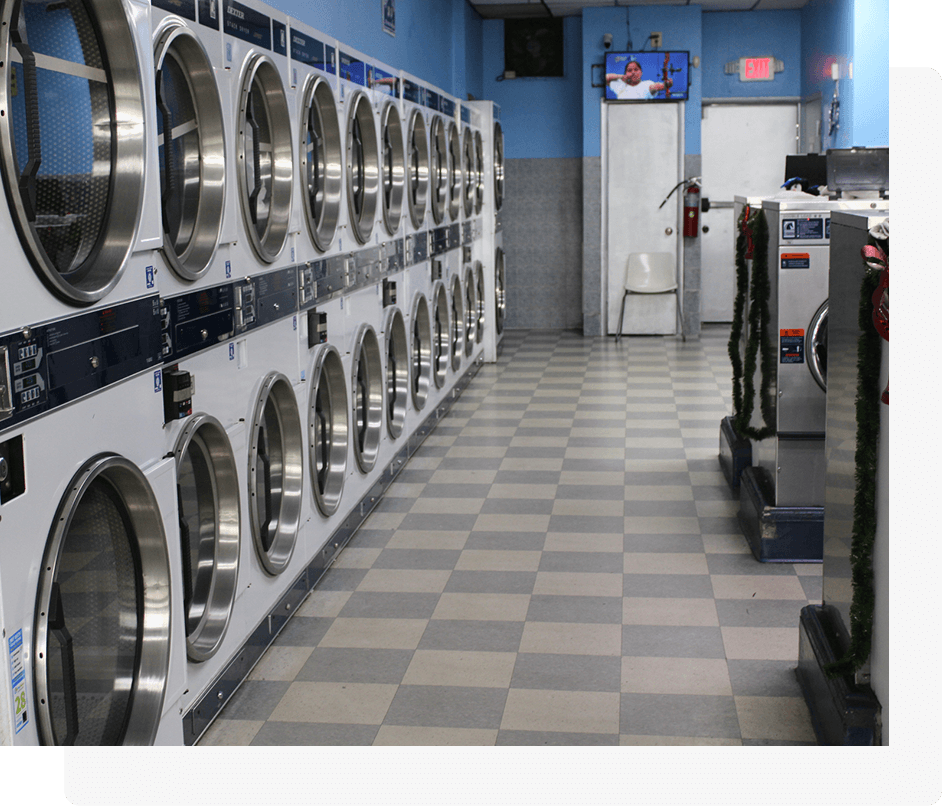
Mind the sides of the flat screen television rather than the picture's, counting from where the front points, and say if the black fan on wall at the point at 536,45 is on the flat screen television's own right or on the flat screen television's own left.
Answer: on the flat screen television's own right

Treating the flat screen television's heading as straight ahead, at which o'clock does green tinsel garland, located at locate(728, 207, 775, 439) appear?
The green tinsel garland is roughly at 12 o'clock from the flat screen television.

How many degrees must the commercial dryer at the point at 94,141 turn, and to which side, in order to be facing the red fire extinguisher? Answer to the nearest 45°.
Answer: approximately 90° to its left

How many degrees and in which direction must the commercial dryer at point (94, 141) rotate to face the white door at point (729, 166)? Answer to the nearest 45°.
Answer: approximately 90° to its left

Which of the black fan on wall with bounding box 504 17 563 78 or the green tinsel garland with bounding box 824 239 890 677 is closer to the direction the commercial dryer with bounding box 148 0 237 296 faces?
the green tinsel garland

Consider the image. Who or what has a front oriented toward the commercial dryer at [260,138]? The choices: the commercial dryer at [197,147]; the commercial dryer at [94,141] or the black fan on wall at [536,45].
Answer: the black fan on wall

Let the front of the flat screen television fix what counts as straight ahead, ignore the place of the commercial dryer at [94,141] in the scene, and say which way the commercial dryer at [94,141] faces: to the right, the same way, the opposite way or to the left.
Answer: to the left

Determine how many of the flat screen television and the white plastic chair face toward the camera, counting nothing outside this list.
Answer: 2
